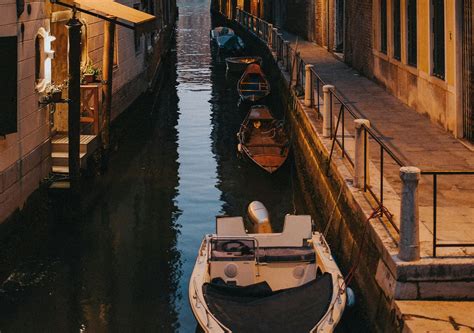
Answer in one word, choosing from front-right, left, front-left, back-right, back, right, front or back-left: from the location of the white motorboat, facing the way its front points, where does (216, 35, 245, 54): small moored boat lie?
back

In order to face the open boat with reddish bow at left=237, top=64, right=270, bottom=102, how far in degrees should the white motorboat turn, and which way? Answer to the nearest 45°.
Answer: approximately 180°

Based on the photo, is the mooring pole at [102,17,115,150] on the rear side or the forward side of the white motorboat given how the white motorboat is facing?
on the rear side

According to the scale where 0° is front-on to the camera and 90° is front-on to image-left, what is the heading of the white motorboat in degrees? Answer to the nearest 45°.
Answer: approximately 0°
